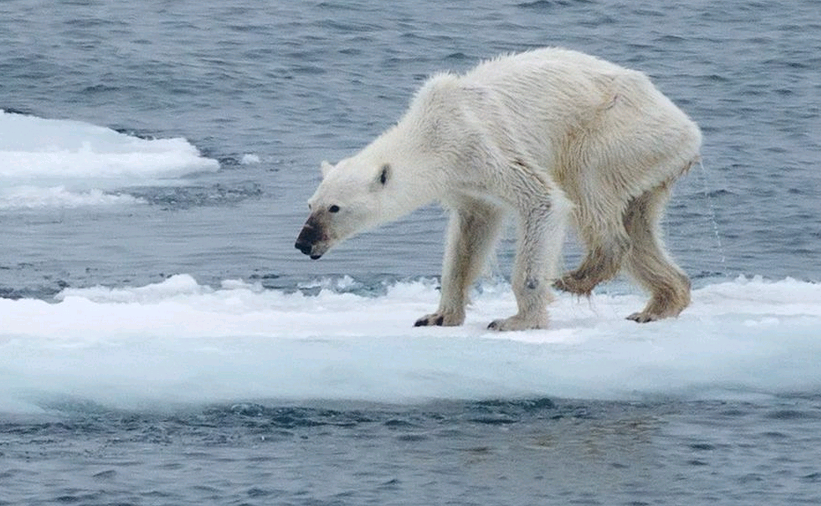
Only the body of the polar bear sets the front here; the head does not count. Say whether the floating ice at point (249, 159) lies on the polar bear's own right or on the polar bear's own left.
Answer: on the polar bear's own right

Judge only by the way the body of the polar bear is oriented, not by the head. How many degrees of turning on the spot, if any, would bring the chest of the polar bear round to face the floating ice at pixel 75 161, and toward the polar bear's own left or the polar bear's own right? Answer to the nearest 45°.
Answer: approximately 45° to the polar bear's own right

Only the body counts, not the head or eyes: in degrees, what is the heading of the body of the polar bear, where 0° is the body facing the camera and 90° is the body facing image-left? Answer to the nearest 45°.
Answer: approximately 90°
